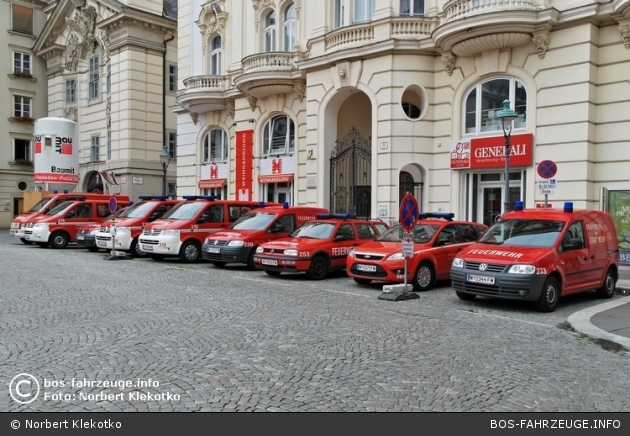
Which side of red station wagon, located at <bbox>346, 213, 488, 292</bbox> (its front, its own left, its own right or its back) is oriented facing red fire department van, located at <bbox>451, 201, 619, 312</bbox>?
left

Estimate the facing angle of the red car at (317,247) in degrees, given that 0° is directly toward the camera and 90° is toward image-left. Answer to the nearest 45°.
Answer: approximately 45°

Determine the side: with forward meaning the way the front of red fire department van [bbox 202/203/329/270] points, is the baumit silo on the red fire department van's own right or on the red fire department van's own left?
on the red fire department van's own right

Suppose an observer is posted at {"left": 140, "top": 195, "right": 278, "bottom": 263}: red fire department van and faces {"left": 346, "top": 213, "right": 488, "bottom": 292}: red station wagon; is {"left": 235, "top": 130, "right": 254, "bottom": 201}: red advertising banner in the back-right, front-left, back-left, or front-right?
back-left

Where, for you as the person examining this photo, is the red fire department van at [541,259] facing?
facing the viewer and to the left of the viewer

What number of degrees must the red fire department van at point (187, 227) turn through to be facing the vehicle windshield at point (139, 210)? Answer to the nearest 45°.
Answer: approximately 90° to its right

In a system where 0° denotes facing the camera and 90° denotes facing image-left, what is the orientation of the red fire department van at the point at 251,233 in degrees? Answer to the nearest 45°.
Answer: approximately 45°

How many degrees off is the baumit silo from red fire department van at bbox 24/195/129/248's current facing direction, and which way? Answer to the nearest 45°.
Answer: approximately 135° to its right

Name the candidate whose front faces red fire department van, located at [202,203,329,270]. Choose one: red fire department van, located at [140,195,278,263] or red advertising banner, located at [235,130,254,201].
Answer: the red advertising banner

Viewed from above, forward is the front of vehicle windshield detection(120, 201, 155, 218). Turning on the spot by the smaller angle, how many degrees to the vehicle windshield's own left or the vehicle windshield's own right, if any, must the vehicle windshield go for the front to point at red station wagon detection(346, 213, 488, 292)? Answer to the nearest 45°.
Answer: approximately 90° to the vehicle windshield's own left

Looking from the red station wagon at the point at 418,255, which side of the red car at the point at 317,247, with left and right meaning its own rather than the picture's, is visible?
left

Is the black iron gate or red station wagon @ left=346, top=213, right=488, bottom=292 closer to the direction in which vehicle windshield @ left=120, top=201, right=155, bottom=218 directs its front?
the red station wagon

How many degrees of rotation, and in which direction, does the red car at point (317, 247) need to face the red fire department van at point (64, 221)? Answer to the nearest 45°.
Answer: approximately 90° to its right

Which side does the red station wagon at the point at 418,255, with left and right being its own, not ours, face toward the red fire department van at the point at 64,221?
right

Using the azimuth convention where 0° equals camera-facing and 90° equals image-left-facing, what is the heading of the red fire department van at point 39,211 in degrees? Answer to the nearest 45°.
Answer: approximately 45°
